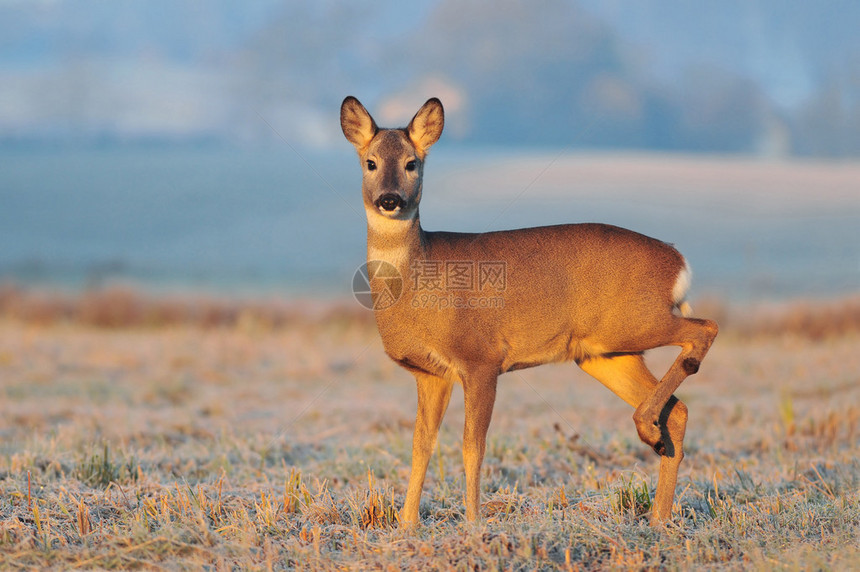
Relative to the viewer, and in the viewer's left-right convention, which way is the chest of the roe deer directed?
facing to the left of the viewer
